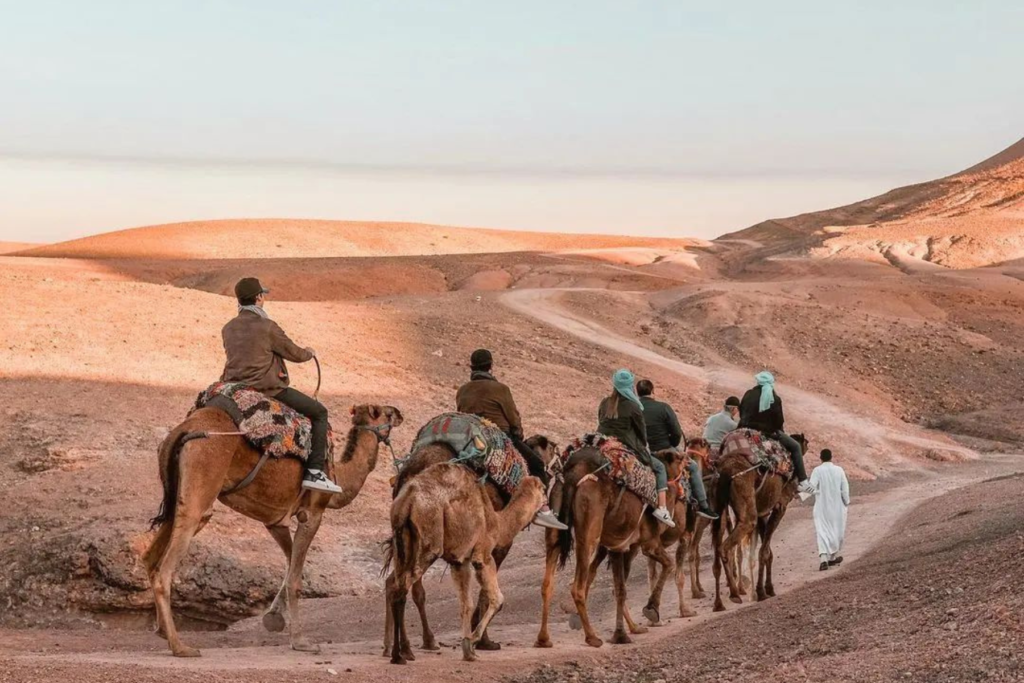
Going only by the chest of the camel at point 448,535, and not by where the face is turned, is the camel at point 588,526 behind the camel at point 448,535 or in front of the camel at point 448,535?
in front

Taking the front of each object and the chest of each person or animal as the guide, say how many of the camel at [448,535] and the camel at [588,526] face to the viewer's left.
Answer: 0

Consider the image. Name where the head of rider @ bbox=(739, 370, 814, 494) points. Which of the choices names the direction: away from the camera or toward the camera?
away from the camera

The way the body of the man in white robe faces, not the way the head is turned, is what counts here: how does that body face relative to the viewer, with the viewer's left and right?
facing away from the viewer

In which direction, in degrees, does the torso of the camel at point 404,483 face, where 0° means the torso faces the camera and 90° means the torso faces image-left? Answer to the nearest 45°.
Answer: approximately 225°

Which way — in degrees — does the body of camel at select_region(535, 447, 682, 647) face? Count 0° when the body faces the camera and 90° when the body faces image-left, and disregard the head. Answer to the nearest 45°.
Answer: approximately 225°

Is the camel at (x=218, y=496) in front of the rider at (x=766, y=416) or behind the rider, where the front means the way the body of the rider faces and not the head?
behind

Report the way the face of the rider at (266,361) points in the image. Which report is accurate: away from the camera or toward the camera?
away from the camera

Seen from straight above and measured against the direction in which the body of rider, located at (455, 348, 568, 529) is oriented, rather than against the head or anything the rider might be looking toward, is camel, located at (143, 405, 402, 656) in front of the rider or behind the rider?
behind

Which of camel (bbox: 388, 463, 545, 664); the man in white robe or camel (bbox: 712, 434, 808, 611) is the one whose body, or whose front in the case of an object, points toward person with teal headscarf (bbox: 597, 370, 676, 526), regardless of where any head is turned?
camel (bbox: 388, 463, 545, 664)
